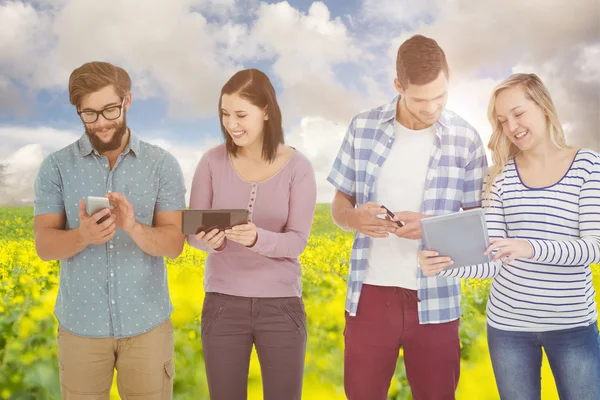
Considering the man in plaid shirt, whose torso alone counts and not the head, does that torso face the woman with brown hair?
no

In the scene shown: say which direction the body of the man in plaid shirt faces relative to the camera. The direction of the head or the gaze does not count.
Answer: toward the camera

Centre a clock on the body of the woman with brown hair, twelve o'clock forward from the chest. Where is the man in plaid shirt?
The man in plaid shirt is roughly at 9 o'clock from the woman with brown hair.

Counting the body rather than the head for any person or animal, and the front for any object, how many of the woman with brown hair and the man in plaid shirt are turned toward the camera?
2

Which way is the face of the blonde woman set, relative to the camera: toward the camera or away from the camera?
toward the camera

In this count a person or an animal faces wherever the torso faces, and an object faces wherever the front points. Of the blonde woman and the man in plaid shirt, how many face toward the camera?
2

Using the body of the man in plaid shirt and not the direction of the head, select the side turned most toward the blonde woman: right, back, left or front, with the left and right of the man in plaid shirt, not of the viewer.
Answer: left

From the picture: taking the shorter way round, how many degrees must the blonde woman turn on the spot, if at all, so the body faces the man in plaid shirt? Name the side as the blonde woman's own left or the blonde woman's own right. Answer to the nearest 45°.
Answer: approximately 90° to the blonde woman's own right

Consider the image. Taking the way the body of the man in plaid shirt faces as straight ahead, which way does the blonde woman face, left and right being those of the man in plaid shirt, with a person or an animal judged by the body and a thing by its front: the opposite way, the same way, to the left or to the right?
the same way

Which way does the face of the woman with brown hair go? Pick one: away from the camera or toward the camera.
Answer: toward the camera
